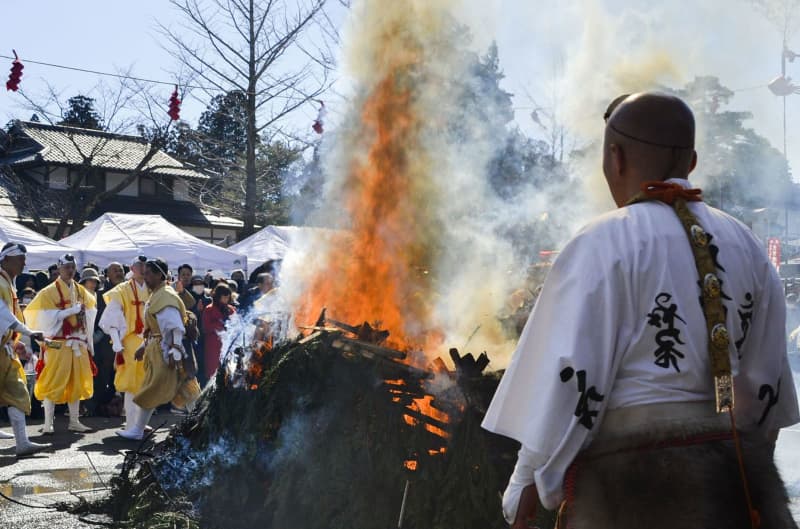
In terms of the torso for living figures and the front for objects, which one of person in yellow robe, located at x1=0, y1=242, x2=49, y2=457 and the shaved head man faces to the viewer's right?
the person in yellow robe

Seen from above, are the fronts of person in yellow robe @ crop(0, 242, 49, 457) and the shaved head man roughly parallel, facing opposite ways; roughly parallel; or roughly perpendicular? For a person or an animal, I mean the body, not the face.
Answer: roughly perpendicular

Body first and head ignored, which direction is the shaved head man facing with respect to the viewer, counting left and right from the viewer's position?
facing away from the viewer and to the left of the viewer

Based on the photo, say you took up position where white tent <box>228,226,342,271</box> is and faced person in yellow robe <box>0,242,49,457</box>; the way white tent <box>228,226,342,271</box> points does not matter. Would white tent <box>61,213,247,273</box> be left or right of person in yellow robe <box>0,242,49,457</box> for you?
right

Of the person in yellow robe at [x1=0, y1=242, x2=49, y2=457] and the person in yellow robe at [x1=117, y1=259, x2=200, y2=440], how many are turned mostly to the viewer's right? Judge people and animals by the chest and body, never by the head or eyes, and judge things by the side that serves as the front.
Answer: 1

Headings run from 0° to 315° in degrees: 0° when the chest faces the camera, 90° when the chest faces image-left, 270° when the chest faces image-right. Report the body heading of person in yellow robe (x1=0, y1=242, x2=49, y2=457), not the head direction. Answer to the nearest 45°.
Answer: approximately 270°

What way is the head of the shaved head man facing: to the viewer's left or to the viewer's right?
to the viewer's left

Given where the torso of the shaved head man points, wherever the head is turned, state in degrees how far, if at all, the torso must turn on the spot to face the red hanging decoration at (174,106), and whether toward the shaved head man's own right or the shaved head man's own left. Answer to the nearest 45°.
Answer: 0° — they already face it

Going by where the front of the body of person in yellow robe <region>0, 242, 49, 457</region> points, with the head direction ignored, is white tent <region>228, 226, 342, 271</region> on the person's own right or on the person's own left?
on the person's own left
